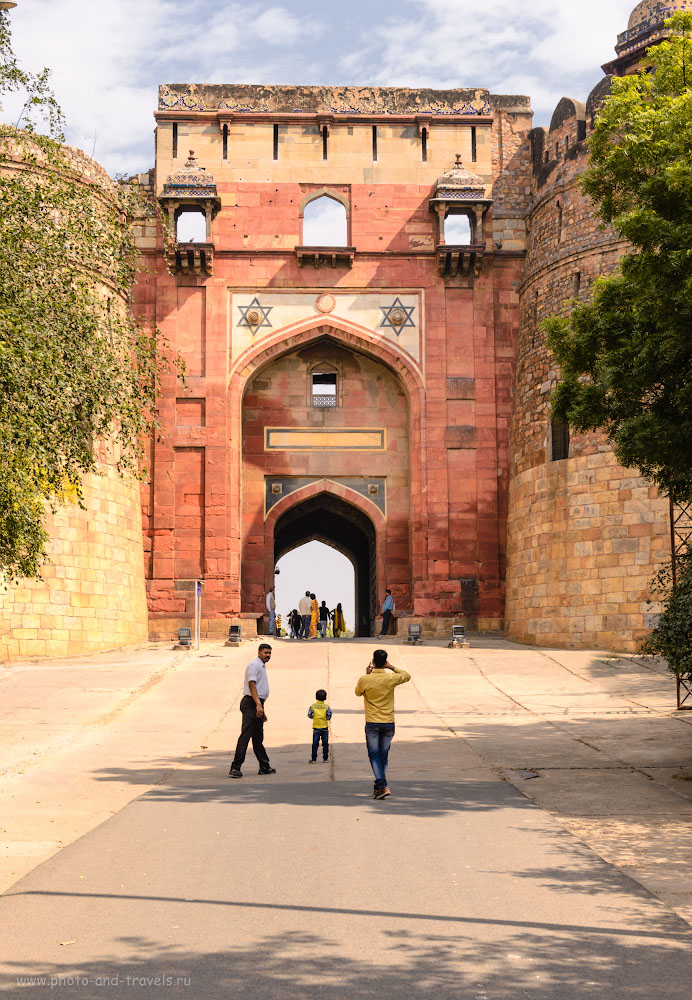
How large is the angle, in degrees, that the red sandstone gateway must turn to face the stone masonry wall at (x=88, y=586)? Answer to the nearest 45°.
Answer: approximately 45° to its right

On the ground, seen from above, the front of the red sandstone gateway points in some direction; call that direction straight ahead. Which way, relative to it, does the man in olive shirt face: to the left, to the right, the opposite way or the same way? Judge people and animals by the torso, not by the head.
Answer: the opposite way

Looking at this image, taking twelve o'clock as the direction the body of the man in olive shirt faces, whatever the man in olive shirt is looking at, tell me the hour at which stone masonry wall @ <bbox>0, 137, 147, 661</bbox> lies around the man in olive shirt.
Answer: The stone masonry wall is roughly at 11 o'clock from the man in olive shirt.

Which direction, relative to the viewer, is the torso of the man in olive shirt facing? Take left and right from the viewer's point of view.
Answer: facing away from the viewer

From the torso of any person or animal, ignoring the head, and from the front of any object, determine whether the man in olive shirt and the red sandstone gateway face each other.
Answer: yes

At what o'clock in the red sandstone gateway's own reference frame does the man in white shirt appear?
The man in white shirt is roughly at 12 o'clock from the red sandstone gateway.

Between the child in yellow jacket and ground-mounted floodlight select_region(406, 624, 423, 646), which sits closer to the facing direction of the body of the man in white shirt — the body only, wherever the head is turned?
the child in yellow jacket

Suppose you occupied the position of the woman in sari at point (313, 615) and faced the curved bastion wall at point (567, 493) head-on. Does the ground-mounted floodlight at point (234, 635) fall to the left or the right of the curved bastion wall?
right

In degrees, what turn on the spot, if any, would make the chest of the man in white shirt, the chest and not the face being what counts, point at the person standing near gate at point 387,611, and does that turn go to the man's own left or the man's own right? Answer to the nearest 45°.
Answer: approximately 90° to the man's own left
